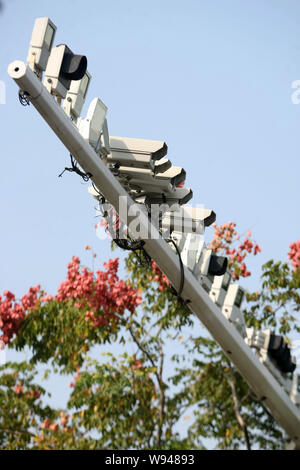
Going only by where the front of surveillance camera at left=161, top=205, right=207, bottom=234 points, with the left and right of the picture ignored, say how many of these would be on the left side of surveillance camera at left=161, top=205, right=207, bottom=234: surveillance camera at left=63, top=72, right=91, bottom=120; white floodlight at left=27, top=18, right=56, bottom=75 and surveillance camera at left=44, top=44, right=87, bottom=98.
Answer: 0

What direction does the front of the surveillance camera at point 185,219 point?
to the viewer's right

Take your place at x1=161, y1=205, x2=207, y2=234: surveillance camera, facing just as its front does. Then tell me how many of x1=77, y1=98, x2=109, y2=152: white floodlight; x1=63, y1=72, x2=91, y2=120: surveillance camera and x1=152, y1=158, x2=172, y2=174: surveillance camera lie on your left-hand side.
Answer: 0
